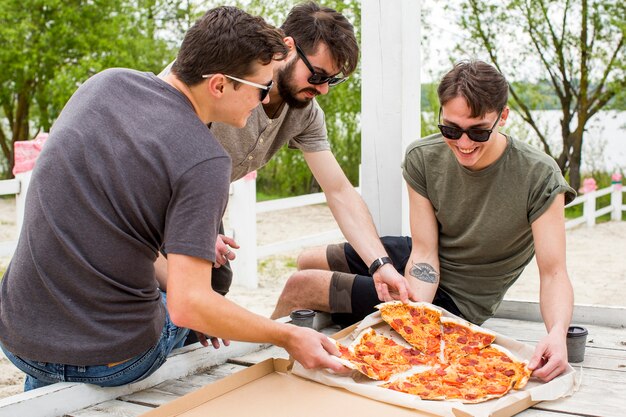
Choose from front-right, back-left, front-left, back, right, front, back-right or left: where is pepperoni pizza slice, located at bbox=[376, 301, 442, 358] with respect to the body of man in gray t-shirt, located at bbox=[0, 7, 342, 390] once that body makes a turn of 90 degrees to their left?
right

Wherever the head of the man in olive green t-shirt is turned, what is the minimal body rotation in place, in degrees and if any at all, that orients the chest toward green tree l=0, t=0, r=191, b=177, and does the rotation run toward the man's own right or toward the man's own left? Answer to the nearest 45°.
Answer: approximately 90° to the man's own right

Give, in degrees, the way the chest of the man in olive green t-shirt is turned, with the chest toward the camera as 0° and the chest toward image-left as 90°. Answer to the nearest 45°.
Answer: approximately 45°

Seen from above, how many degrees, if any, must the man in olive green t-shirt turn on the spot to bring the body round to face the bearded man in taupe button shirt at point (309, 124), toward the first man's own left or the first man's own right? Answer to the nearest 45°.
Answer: approximately 45° to the first man's own right

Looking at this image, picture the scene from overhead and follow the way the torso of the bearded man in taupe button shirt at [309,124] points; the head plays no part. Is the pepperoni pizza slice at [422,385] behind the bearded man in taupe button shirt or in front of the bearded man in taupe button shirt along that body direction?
in front

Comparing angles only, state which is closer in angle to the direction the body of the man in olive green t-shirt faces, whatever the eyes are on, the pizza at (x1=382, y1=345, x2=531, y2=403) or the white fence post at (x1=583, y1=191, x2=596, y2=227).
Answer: the pizza

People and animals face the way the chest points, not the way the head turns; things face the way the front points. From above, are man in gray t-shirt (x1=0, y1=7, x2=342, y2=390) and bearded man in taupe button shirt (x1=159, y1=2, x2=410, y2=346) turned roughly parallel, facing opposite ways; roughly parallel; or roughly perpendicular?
roughly perpendicular

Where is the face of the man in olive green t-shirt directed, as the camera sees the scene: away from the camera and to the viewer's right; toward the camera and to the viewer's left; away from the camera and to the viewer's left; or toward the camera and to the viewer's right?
toward the camera and to the viewer's left

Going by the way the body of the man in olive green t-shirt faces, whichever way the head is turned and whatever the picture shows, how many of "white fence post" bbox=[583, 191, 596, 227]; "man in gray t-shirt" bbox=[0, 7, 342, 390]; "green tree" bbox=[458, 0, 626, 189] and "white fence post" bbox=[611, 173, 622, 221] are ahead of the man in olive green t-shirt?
1

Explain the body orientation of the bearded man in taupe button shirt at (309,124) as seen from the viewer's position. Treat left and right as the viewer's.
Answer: facing the viewer and to the right of the viewer

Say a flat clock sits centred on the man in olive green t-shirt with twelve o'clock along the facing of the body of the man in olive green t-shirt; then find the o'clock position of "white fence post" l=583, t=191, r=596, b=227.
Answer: The white fence post is roughly at 5 o'clock from the man in olive green t-shirt.

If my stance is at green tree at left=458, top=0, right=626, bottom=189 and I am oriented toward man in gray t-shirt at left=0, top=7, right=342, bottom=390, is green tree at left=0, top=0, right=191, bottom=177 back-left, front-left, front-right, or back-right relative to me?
front-right

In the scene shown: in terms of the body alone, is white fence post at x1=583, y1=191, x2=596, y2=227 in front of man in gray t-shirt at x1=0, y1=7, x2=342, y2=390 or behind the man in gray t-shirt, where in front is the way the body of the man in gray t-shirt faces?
in front

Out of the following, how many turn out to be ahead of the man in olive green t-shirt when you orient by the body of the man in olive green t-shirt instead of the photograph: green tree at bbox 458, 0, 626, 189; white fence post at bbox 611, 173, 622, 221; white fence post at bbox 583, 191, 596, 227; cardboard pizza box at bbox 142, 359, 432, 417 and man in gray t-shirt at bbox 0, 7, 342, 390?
2

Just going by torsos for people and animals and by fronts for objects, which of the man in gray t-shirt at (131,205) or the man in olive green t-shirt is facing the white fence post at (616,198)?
the man in gray t-shirt

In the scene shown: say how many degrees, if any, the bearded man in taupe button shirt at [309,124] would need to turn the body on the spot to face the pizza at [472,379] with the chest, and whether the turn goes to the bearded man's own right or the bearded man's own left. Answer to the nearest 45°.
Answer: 0° — they already face it

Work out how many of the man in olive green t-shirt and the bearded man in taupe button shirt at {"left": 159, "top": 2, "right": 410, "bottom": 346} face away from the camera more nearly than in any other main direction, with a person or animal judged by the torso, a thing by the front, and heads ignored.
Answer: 0

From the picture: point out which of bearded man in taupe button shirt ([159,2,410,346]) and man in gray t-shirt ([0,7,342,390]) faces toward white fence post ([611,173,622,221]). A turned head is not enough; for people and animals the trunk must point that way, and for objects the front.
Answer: man in gray t-shirt ([0,7,342,390])
